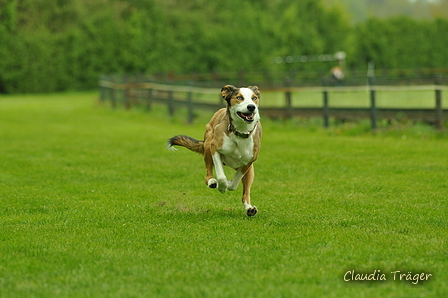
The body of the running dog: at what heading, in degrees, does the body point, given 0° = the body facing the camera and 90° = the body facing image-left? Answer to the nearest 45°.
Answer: approximately 315°

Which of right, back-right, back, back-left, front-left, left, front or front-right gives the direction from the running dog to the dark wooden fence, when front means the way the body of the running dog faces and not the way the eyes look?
back-left
